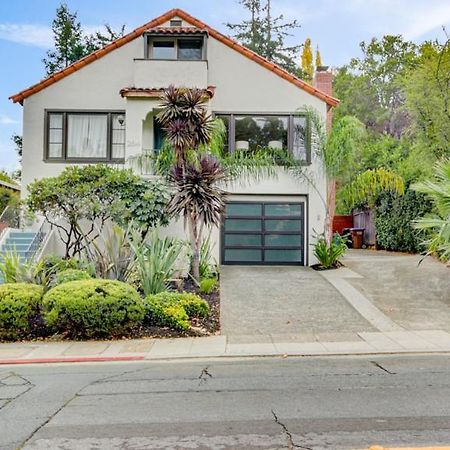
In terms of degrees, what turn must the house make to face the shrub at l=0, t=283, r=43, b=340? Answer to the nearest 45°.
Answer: approximately 45° to its right

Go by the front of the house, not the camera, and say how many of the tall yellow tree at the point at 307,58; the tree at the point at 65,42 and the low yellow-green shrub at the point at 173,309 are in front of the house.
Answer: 1

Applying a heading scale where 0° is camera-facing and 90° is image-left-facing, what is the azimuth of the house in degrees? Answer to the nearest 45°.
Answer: approximately 0°

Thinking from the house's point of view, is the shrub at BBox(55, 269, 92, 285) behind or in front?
in front

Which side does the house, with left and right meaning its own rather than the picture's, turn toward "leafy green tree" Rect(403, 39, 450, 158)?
left

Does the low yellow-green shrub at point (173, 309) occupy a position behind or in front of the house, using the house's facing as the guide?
in front

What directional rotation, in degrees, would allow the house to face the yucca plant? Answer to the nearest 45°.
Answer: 0° — it already faces it

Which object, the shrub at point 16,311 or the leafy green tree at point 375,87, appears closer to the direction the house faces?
the shrub

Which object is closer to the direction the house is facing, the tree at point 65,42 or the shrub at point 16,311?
the shrub

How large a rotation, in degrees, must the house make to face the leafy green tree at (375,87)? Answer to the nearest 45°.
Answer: approximately 135° to its left

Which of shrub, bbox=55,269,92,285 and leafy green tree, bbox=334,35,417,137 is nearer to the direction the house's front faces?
the shrub

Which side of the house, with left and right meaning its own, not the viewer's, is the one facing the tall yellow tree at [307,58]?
back

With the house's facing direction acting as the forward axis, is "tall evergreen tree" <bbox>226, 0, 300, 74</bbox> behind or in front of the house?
behind

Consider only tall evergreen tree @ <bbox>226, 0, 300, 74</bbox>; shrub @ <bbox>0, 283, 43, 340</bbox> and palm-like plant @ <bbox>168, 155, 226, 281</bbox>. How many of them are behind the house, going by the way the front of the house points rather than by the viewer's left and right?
1
